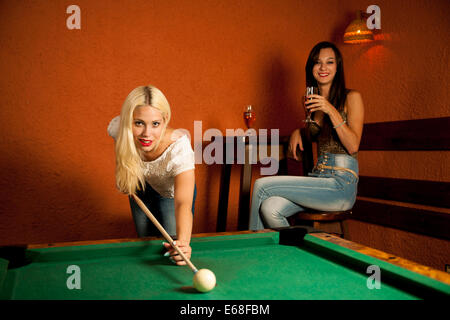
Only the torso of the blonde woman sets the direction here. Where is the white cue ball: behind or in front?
in front

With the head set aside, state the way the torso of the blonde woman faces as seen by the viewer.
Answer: toward the camera

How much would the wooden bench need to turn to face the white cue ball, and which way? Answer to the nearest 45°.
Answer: approximately 45° to its left

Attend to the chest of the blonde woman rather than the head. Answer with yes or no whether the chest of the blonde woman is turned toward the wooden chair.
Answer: no

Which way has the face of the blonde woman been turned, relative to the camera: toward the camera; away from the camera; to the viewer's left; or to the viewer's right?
toward the camera

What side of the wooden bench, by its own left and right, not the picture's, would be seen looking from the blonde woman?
front

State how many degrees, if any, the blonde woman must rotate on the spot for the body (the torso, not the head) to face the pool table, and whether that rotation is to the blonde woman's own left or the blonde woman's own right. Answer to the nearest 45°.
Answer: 0° — they already face it

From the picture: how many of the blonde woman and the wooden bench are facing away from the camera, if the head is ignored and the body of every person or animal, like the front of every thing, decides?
0

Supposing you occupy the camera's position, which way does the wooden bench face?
facing the viewer and to the left of the viewer

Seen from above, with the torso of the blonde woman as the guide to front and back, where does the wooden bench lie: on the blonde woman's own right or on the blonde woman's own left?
on the blonde woman's own left
